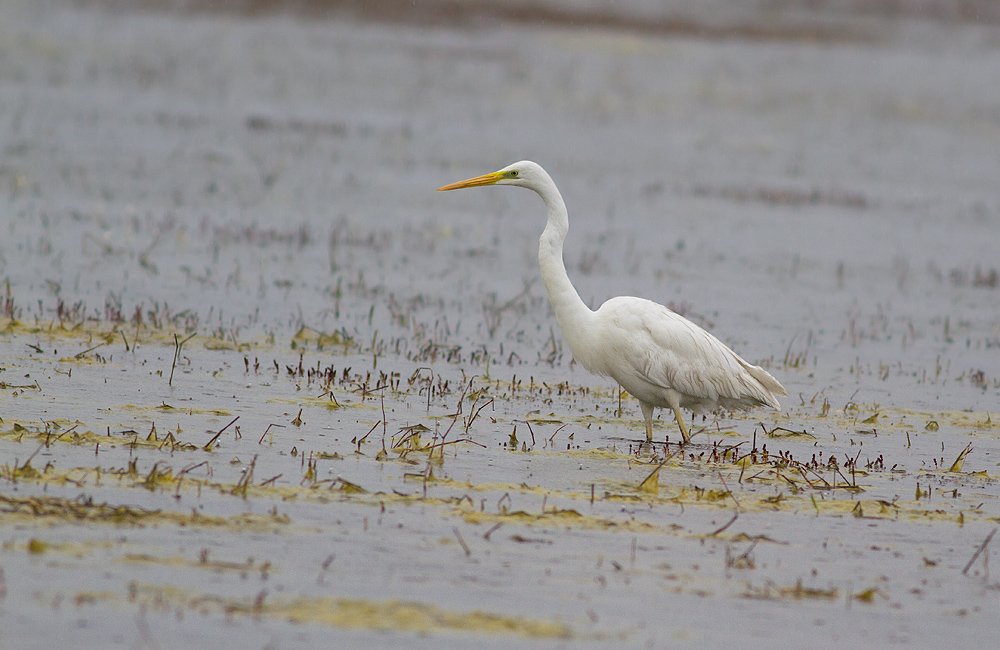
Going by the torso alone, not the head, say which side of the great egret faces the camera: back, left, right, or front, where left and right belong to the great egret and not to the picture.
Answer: left
